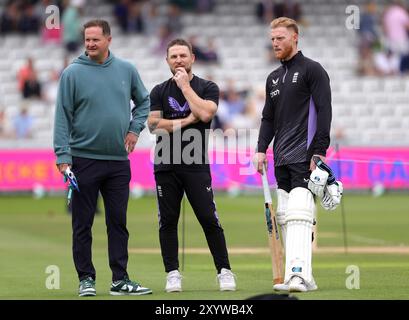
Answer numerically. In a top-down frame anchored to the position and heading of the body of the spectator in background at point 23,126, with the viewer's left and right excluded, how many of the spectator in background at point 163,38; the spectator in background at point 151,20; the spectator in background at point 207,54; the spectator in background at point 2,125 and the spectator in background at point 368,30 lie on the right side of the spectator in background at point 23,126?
1

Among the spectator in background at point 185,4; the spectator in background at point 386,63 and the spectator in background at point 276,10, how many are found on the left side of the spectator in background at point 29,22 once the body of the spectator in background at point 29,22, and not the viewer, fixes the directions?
3

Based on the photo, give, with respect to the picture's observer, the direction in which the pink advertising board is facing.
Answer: facing the viewer

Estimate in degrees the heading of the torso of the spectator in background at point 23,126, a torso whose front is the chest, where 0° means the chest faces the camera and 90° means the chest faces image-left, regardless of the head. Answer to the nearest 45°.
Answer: approximately 0°

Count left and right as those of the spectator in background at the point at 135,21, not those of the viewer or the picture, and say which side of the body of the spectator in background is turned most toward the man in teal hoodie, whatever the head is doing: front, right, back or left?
front

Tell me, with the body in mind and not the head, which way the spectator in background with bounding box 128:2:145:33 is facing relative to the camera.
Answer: toward the camera

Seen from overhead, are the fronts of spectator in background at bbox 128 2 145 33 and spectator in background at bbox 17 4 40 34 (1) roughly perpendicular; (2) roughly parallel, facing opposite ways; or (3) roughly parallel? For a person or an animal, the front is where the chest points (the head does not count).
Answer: roughly parallel

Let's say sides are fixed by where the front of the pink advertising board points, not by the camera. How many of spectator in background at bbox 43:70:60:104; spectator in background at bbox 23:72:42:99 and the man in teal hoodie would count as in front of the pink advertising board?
1

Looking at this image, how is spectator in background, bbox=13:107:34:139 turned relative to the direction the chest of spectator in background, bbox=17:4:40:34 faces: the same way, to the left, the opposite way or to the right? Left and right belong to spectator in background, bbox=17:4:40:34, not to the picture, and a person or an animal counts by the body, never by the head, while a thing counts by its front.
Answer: the same way

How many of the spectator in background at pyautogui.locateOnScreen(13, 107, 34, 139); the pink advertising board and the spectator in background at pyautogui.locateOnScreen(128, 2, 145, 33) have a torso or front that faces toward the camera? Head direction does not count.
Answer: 3

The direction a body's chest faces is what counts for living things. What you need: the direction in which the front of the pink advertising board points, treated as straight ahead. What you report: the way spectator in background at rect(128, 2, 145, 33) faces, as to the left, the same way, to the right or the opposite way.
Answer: the same way

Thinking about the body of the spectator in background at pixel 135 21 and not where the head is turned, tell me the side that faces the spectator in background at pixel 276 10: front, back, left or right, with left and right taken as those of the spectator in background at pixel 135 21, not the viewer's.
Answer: left
